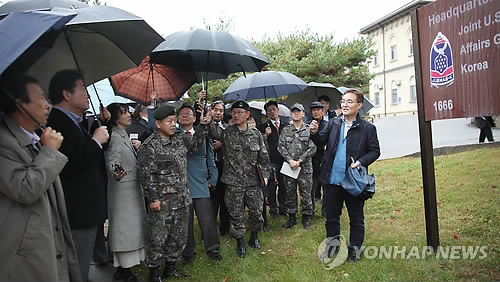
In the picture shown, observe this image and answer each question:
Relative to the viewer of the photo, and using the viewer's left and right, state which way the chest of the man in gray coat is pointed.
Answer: facing to the right of the viewer

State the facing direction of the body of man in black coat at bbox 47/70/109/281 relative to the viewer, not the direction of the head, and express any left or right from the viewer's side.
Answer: facing to the right of the viewer

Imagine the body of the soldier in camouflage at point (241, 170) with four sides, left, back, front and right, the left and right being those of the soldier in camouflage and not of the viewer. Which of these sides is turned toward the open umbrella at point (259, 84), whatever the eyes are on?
back

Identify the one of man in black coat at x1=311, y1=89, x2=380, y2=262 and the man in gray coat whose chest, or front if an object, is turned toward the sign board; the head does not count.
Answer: the man in gray coat

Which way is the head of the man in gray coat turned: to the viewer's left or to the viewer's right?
to the viewer's right

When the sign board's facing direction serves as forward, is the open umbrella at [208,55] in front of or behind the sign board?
in front

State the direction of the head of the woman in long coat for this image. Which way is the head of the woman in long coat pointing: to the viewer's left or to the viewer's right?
to the viewer's right

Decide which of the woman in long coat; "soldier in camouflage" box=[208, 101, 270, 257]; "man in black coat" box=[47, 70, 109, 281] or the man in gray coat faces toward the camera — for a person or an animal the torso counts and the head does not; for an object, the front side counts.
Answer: the soldier in camouflage

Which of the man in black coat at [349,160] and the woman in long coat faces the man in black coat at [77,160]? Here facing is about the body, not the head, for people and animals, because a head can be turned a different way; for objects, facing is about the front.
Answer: the man in black coat at [349,160]

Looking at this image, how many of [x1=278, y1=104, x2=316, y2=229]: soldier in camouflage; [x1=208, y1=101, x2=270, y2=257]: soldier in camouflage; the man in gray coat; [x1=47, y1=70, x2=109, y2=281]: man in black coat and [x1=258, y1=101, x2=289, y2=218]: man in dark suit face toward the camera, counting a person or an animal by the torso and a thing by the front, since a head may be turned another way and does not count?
3

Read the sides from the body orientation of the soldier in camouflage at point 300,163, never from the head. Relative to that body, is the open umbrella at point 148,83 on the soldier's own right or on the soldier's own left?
on the soldier's own right

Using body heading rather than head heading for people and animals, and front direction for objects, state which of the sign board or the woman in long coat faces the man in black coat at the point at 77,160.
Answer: the sign board

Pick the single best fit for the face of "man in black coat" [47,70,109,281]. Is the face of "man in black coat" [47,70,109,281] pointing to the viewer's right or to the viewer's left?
to the viewer's right

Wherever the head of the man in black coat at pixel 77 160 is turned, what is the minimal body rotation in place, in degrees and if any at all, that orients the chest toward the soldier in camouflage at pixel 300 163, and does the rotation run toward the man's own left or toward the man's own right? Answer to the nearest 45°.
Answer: approximately 45° to the man's own left
